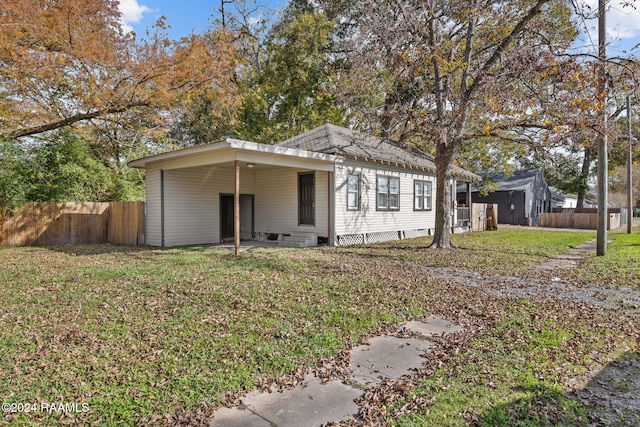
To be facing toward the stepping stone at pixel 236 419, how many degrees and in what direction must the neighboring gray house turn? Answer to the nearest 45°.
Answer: approximately 45° to its right

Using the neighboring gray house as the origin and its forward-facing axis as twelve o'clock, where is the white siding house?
The white siding house is roughly at 2 o'clock from the neighboring gray house.

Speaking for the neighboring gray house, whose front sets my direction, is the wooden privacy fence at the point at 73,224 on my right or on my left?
on my right

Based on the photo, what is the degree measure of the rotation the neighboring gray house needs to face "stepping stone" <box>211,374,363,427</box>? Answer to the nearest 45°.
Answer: approximately 45° to its right
